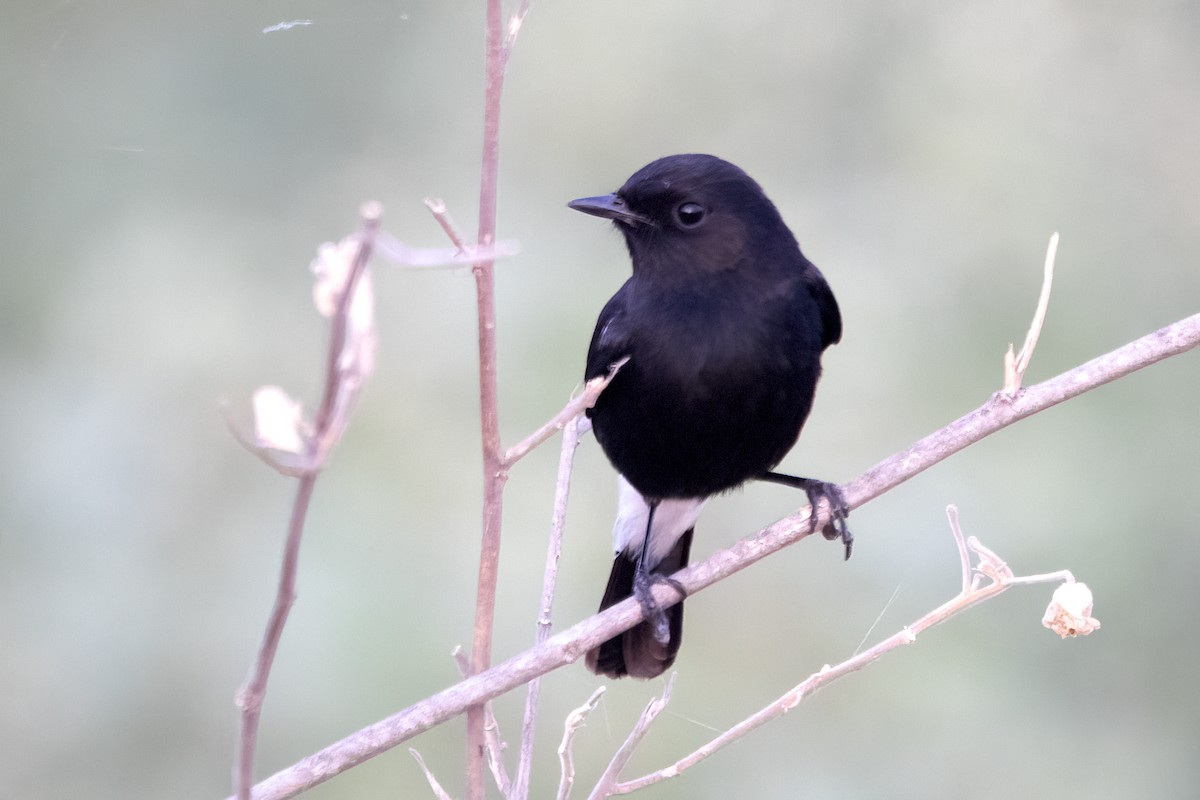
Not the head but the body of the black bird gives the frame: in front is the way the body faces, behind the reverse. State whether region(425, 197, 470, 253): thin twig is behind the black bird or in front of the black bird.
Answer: in front

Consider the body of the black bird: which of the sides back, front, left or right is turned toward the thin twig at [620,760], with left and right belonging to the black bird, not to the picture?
front

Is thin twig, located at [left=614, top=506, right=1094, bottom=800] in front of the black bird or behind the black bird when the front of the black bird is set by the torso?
in front

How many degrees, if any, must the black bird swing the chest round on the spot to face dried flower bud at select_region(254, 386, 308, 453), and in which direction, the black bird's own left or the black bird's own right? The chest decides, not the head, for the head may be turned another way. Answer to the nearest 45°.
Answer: approximately 90° to the black bird's own right

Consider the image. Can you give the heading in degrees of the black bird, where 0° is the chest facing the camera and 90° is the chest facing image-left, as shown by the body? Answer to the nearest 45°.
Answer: approximately 0°
